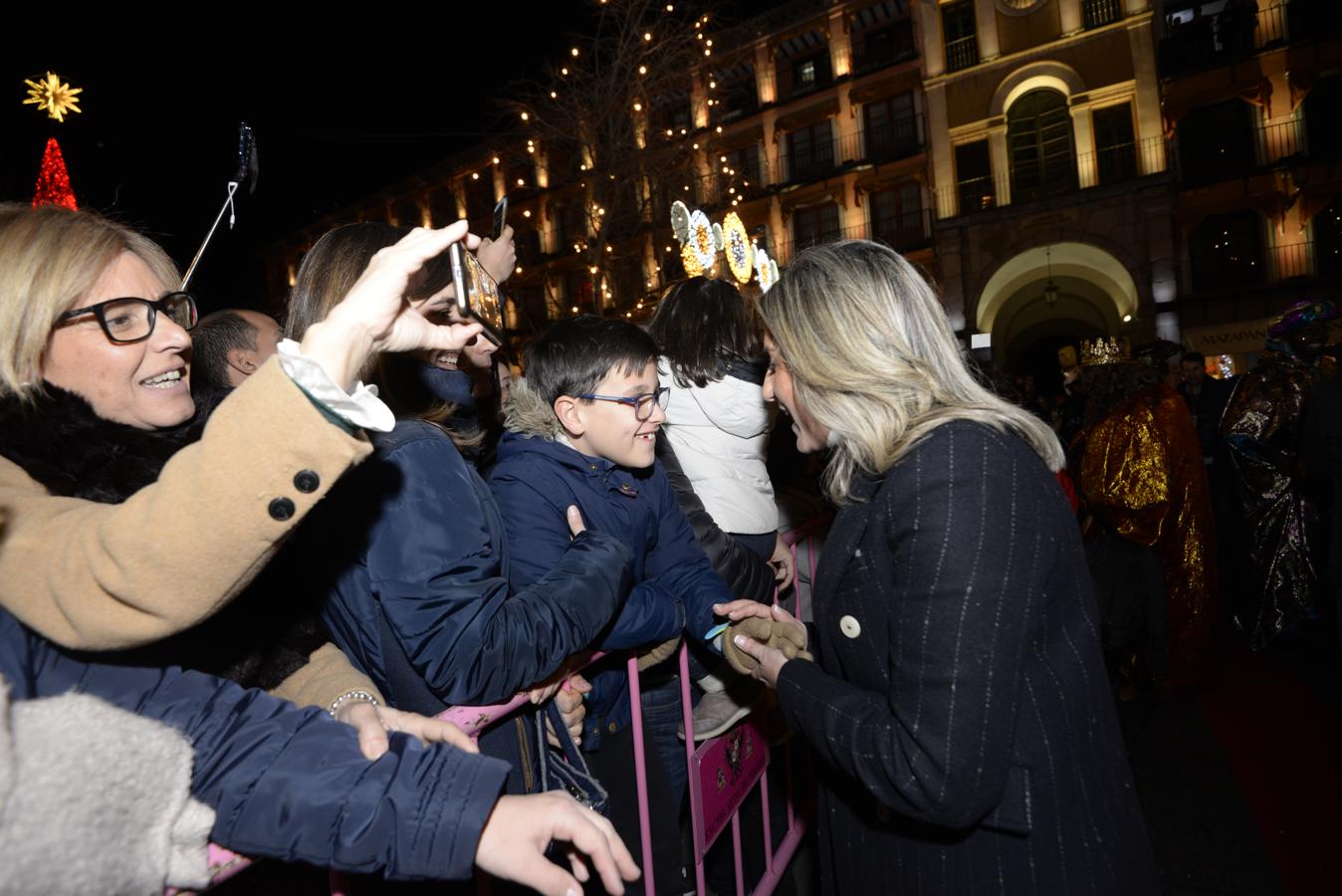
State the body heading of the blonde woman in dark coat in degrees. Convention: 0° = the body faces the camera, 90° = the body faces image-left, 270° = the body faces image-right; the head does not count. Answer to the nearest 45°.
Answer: approximately 90°

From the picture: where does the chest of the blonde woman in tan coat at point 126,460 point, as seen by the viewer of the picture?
to the viewer's right

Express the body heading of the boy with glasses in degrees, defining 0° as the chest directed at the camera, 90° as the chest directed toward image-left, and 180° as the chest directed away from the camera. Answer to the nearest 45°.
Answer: approximately 315°

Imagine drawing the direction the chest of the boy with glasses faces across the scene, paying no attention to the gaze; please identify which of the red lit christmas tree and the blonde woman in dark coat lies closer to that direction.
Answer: the blonde woman in dark coat

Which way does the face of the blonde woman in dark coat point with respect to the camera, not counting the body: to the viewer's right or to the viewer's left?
to the viewer's left

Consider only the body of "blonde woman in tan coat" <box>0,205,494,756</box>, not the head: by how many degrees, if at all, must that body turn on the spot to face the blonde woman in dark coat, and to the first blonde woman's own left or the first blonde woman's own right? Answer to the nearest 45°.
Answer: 0° — they already face them

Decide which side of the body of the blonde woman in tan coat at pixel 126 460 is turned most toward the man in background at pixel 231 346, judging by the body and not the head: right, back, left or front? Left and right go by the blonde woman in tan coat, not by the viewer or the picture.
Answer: left
